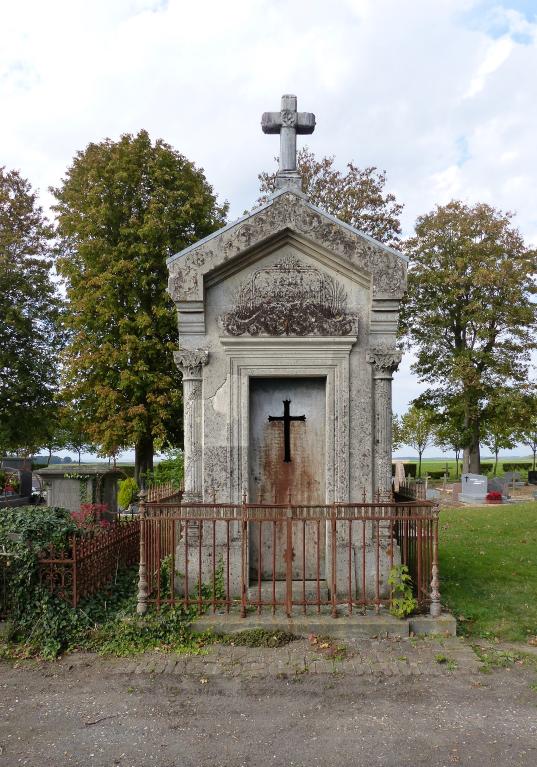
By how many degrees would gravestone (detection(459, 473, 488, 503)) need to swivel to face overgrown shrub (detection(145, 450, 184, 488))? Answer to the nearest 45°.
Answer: approximately 45° to its right

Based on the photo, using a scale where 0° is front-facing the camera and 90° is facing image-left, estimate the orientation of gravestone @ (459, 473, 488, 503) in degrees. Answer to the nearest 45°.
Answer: approximately 0°

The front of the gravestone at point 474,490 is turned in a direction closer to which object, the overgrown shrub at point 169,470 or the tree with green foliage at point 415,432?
the overgrown shrub

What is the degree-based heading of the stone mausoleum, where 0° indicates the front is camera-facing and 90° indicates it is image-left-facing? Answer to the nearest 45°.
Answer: approximately 0°
